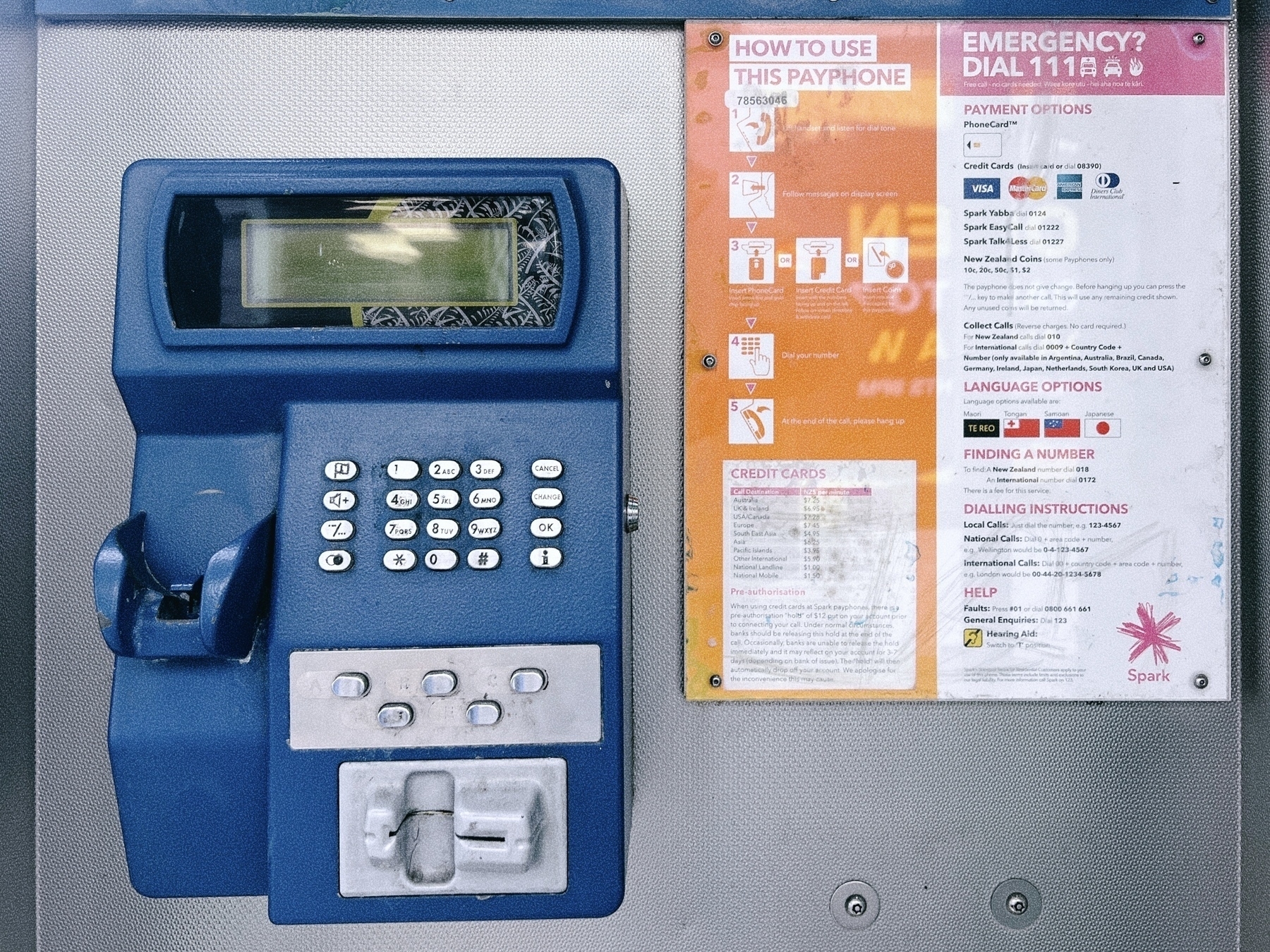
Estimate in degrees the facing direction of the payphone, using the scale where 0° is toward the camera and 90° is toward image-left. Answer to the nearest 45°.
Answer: approximately 0°

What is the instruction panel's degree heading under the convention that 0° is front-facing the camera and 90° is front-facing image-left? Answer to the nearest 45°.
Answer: approximately 0°

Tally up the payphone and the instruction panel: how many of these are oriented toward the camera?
2
